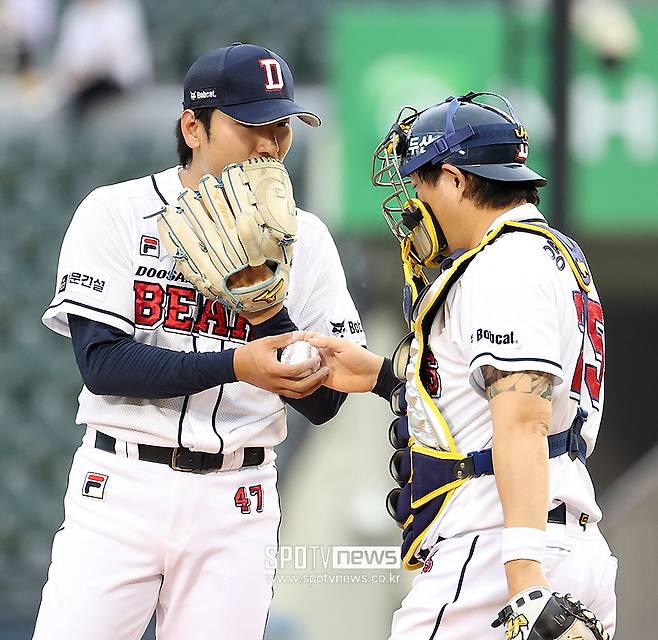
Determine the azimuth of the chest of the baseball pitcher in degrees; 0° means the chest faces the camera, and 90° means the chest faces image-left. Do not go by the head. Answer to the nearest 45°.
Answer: approximately 315°
